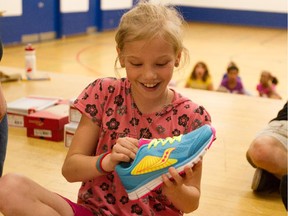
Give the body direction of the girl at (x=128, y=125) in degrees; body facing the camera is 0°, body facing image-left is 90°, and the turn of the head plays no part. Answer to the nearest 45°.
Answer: approximately 0°

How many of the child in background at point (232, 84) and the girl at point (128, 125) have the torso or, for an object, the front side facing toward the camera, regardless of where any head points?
2

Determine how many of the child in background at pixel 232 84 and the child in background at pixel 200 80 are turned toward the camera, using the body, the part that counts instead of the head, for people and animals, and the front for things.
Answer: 2

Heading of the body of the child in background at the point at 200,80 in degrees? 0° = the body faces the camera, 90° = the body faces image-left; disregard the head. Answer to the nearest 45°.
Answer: approximately 0°

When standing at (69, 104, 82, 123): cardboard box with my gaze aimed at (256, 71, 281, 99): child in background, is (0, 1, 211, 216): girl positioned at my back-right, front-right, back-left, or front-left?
back-right
